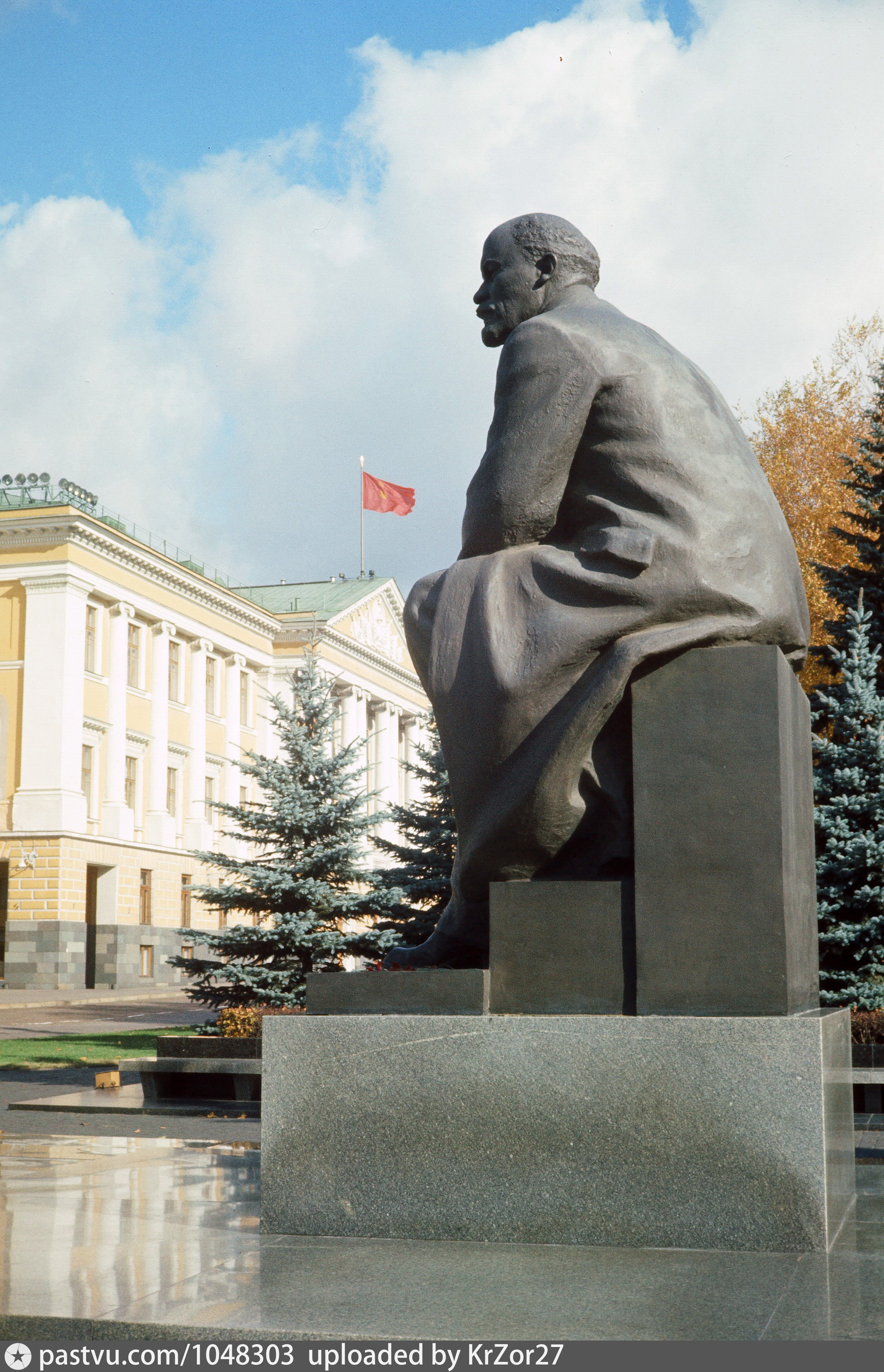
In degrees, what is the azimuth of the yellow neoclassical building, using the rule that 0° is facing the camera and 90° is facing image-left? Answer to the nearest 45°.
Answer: approximately 315°

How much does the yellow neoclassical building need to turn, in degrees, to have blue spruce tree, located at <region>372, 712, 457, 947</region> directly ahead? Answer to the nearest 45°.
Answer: approximately 45° to its right

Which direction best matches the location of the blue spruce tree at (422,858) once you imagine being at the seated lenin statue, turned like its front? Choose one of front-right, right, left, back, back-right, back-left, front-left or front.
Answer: right

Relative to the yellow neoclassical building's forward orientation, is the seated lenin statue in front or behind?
in front

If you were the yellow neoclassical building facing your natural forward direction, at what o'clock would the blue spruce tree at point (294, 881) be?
The blue spruce tree is roughly at 1 o'clock from the yellow neoclassical building.

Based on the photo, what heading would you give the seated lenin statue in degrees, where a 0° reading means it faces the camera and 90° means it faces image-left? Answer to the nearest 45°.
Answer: approximately 90°

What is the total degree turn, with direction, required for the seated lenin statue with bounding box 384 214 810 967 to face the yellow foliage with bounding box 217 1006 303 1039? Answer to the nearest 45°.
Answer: approximately 90° to its right

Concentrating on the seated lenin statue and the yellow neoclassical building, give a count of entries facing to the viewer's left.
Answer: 1

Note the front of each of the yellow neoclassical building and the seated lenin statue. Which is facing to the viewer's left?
the seated lenin statue
